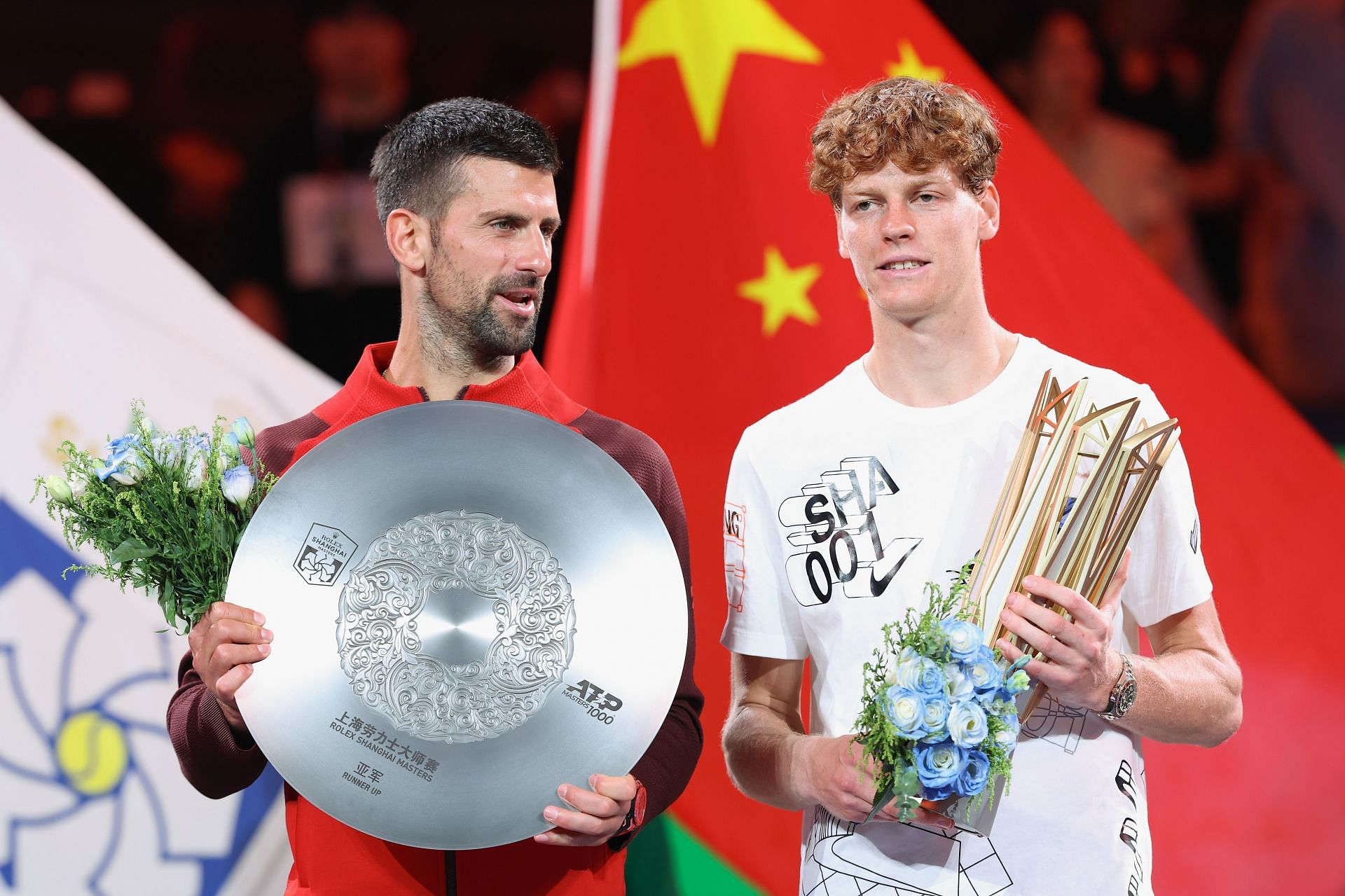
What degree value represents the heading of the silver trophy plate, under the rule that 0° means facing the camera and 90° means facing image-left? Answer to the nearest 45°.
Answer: approximately 0°

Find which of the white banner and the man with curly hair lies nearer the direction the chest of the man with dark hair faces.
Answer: the man with curly hair

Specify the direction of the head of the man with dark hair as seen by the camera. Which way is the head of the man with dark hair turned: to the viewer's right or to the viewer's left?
to the viewer's right

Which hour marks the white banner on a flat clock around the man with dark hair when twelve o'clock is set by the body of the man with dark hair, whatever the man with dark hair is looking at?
The white banner is roughly at 5 o'clock from the man with dark hair.

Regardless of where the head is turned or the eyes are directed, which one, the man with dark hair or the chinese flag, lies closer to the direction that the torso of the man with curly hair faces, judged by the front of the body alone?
the man with dark hair

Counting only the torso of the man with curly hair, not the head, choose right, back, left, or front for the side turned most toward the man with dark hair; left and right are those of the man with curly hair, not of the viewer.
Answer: right

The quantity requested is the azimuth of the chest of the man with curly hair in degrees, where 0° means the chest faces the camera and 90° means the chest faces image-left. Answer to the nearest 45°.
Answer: approximately 0°

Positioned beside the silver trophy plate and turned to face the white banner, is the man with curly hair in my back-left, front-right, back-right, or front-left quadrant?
back-right
